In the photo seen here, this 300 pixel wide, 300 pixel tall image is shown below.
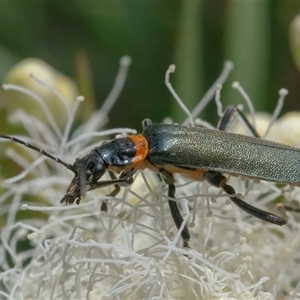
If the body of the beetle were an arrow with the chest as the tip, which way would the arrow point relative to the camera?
to the viewer's left
